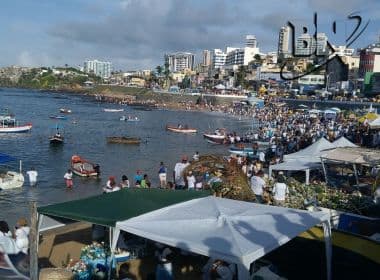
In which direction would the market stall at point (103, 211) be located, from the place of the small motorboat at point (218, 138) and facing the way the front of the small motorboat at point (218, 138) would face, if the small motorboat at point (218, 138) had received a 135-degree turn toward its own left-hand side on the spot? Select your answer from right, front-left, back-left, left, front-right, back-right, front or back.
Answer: front-right

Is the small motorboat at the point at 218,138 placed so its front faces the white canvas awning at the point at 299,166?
no

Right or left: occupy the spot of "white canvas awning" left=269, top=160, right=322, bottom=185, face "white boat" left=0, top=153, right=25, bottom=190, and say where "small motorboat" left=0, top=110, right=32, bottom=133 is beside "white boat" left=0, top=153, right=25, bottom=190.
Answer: right

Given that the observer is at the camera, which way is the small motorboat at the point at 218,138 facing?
facing to the left of the viewer

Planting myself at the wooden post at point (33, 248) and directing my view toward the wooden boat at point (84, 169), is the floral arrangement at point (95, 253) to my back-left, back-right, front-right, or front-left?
front-right

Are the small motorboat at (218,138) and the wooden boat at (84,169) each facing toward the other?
no

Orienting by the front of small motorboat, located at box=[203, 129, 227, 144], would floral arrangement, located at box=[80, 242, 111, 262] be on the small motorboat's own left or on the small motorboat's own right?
on the small motorboat's own left

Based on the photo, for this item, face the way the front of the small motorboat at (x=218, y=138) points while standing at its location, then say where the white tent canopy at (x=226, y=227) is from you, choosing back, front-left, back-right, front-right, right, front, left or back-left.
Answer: left

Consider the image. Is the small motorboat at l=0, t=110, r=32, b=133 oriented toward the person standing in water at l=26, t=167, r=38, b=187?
no
